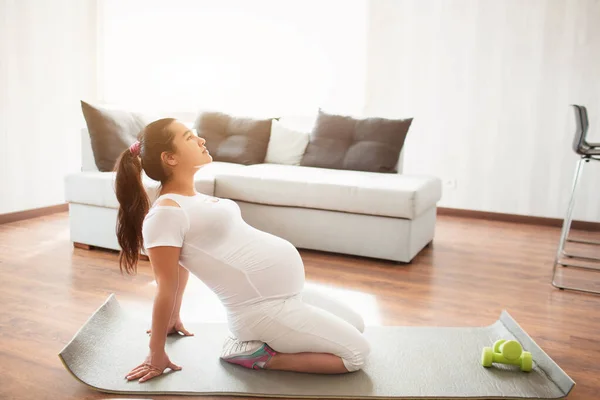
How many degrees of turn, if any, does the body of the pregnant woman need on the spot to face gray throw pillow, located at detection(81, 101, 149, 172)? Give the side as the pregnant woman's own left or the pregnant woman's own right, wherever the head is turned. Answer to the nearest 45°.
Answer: approximately 90° to the pregnant woman's own left

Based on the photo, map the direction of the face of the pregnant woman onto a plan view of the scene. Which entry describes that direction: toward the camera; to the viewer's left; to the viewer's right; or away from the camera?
to the viewer's right

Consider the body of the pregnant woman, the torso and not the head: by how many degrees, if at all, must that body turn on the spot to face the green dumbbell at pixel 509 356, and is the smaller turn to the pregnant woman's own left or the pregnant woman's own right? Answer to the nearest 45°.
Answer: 0° — they already face it

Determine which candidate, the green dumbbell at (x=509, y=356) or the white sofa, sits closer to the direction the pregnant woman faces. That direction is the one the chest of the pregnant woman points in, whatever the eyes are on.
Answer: the green dumbbell

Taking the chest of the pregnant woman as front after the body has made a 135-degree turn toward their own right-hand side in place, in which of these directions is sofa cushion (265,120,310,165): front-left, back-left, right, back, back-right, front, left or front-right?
back-right

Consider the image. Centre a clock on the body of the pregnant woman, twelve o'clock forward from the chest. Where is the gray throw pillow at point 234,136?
The gray throw pillow is roughly at 9 o'clock from the pregnant woman.

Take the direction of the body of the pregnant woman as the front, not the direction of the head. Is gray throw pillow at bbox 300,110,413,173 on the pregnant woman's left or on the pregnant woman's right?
on the pregnant woman's left

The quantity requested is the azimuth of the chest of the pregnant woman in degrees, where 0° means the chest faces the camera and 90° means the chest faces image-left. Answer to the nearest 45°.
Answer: approximately 270°
